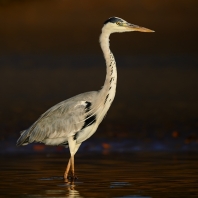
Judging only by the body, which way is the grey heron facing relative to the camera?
to the viewer's right
